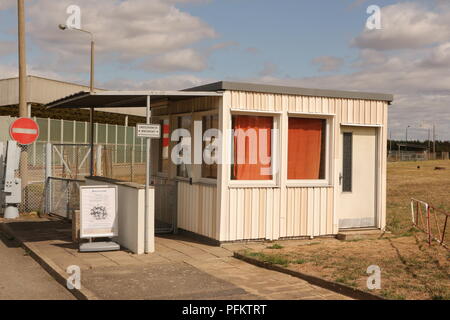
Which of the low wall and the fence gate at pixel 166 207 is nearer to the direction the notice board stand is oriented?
the low wall

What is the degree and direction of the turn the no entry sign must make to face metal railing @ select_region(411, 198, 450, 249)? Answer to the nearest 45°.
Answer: approximately 45° to its left

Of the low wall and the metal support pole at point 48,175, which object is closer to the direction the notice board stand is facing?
the low wall

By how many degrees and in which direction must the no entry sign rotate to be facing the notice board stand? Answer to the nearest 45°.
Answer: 0° — it already faces it

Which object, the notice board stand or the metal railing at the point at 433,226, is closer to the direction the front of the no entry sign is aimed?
the notice board stand

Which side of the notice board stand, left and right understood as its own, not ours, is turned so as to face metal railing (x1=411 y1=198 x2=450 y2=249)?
left

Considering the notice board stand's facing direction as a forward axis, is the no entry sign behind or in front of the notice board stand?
behind

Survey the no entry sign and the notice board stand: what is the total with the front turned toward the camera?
2

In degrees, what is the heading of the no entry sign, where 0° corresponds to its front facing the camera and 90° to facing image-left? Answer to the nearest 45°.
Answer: approximately 0°
